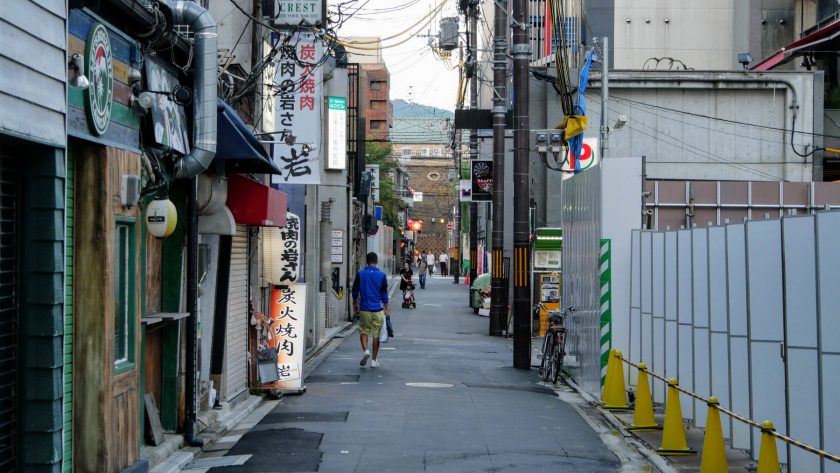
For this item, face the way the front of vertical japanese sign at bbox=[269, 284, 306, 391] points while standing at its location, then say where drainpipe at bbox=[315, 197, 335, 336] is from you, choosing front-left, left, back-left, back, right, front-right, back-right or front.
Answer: back

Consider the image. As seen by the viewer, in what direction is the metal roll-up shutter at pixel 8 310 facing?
to the viewer's right

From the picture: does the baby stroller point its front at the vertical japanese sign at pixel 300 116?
yes

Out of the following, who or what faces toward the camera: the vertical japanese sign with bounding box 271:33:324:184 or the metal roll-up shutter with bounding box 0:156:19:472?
the vertical japanese sign

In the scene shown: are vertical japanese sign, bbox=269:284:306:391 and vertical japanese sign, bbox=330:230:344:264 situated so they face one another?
no

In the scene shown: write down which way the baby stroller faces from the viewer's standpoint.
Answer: facing the viewer

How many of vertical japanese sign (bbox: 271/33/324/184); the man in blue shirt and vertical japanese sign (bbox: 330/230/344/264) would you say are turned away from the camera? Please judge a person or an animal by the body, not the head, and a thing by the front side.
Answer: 1

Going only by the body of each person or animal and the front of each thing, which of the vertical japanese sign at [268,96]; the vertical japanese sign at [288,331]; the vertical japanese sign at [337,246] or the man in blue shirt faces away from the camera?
the man in blue shirt

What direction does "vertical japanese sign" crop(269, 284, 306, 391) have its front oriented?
toward the camera

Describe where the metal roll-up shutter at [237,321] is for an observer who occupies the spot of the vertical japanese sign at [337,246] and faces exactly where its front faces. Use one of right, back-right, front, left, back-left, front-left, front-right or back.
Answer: front

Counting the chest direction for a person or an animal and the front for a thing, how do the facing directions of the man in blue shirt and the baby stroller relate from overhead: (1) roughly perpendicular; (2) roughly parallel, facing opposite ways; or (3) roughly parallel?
roughly parallel, facing opposite ways

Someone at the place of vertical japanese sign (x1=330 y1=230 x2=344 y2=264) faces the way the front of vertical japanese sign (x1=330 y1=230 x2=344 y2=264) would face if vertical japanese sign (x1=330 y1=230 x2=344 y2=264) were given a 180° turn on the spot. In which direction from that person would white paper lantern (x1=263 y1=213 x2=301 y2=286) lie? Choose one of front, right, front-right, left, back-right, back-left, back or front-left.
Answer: back

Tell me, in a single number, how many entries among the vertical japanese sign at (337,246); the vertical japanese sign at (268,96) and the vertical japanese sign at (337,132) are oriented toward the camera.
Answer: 3

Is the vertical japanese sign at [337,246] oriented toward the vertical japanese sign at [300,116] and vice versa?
no

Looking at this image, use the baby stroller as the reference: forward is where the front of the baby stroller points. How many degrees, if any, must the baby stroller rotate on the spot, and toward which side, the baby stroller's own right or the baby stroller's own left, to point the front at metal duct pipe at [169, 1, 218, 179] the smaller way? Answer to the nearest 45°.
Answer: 0° — it already faces it

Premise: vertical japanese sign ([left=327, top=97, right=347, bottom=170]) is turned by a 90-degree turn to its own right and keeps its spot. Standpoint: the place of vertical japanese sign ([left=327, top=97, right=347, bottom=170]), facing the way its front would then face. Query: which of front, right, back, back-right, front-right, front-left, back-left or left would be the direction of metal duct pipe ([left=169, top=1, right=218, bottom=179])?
left

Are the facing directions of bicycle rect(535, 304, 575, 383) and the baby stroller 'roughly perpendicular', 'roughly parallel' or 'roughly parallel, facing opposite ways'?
roughly parallel

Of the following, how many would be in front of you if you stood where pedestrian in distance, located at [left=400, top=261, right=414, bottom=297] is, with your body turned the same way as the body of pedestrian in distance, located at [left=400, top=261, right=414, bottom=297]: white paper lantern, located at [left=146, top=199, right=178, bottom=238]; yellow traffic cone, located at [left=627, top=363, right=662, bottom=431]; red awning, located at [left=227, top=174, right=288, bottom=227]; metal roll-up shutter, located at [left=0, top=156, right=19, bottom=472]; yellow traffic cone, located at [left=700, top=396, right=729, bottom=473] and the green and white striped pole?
6

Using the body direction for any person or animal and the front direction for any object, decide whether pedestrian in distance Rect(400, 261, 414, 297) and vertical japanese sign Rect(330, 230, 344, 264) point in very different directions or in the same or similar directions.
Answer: same or similar directions

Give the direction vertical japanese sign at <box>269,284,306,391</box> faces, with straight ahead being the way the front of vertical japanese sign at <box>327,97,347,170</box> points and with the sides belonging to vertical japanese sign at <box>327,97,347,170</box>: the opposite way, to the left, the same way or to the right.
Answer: the same way

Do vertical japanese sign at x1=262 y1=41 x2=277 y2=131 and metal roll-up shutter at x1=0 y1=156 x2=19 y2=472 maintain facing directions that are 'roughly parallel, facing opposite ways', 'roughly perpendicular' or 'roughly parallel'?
roughly perpendicular

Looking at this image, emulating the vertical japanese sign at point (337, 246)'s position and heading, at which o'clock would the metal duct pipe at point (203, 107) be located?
The metal duct pipe is roughly at 12 o'clock from the vertical japanese sign.

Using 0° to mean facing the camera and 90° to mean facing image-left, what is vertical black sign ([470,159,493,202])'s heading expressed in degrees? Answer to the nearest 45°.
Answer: approximately 0°

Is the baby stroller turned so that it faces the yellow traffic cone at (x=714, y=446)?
yes
